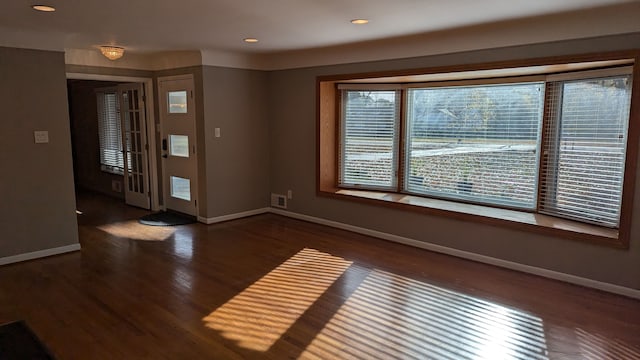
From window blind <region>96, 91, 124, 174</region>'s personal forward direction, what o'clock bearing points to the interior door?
The interior door is roughly at 10 o'clock from the window blind.

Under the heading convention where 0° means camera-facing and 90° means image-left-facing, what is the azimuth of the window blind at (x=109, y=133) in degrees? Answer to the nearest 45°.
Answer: approximately 45°

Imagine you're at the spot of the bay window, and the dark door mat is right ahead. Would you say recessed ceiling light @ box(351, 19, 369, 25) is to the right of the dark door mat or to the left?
left

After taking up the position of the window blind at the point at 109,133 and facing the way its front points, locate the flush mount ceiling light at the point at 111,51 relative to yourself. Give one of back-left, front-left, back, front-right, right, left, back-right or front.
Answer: front-left

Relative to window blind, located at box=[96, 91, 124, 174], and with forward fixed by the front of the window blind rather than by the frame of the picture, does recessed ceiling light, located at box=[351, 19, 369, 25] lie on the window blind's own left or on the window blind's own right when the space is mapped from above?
on the window blind's own left

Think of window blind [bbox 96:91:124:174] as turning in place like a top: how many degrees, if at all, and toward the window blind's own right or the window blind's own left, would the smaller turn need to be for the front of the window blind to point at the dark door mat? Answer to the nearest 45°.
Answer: approximately 45° to the window blind's own left

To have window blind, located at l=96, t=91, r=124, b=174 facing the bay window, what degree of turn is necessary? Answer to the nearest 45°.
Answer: approximately 90° to its left
